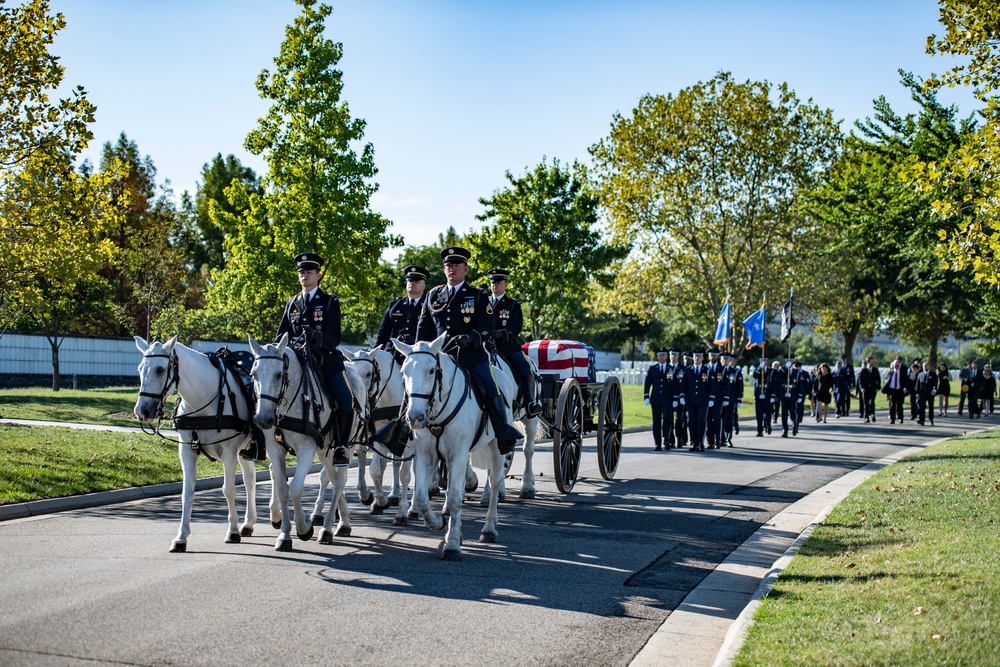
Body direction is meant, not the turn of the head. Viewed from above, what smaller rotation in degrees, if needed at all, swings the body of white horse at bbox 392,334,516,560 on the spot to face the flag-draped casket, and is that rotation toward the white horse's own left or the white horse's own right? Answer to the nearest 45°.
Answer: approximately 135° to the white horse's own right

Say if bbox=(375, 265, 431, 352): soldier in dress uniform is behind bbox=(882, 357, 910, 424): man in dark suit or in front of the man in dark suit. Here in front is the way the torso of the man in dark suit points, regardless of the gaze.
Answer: in front

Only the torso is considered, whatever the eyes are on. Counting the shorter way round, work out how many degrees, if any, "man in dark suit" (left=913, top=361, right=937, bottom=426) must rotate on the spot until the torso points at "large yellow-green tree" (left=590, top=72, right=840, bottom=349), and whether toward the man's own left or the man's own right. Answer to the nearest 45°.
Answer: approximately 135° to the man's own right

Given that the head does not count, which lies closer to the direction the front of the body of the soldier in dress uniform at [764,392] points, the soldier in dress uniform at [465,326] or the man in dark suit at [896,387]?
the soldier in dress uniform

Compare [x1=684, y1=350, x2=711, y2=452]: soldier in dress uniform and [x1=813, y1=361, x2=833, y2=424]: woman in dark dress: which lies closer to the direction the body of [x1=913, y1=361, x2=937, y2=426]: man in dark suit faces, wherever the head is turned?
the soldier in dress uniform

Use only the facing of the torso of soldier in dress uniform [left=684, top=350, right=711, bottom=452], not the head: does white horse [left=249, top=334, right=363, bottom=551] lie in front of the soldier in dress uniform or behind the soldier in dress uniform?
in front

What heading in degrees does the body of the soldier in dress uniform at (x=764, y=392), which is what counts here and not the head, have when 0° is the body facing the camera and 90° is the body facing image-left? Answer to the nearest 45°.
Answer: approximately 0°

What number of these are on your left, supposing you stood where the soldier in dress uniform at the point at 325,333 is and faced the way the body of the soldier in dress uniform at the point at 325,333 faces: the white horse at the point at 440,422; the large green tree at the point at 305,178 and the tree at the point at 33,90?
1

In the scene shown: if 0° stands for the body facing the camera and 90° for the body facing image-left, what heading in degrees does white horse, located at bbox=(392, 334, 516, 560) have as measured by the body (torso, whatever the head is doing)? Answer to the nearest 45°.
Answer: approximately 45°
